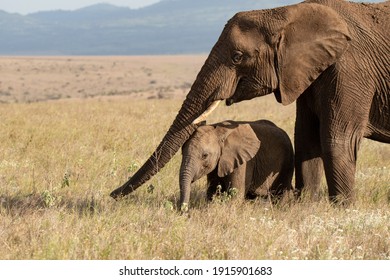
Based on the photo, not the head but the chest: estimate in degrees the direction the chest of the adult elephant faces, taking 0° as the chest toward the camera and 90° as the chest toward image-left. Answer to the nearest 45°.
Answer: approximately 90°
